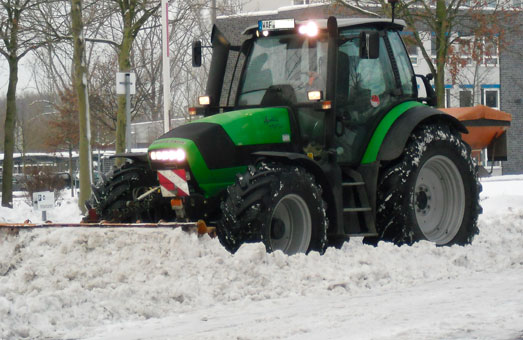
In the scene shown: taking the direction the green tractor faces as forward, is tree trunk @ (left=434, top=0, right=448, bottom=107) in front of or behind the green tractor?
behind

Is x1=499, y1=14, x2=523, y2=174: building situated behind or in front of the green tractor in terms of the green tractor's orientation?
behind

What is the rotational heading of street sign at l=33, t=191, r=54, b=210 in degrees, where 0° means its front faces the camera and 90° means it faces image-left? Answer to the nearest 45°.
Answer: approximately 0°

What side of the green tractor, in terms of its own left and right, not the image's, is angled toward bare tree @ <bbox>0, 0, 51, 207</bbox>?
right

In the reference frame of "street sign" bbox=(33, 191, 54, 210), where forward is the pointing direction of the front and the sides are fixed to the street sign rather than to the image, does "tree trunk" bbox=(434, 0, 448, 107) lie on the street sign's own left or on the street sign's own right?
on the street sign's own left

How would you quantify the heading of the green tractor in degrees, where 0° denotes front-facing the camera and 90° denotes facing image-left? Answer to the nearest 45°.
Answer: approximately 45°

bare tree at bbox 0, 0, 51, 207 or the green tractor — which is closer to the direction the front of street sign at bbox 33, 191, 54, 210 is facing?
the green tractor

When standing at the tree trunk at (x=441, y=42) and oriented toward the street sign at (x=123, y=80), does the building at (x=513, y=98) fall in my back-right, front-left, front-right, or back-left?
back-right
